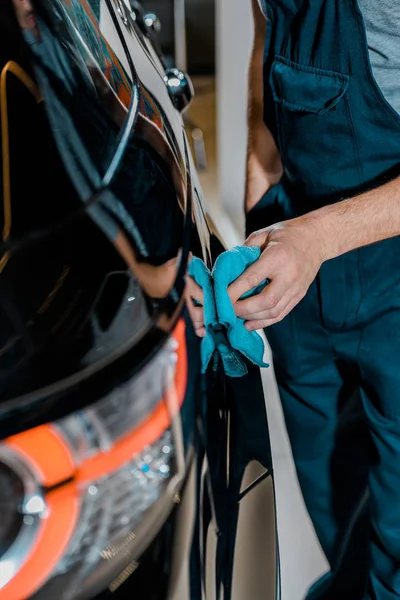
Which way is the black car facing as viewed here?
toward the camera
